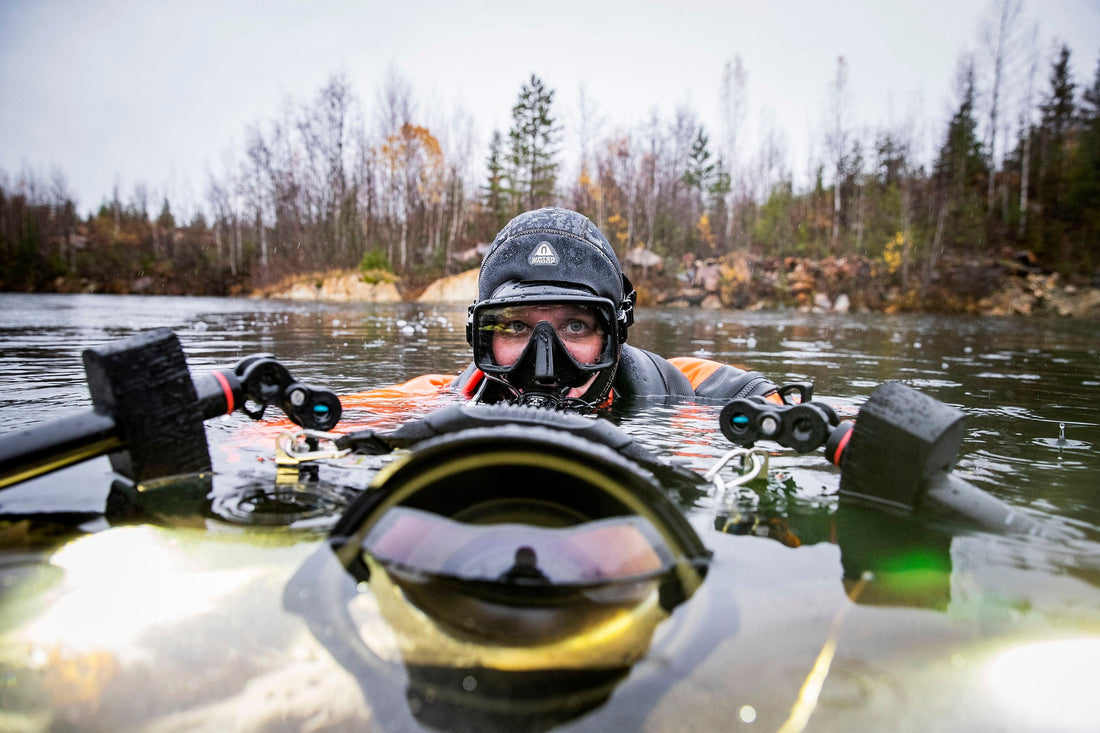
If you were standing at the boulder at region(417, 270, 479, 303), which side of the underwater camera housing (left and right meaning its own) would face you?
back

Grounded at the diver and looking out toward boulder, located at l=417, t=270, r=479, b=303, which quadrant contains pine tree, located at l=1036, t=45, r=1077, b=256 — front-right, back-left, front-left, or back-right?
front-right

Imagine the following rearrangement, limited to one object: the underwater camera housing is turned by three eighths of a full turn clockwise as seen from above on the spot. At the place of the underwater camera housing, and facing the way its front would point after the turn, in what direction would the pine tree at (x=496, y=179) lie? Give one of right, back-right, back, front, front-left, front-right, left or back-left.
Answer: front-right

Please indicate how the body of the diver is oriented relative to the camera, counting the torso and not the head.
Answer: toward the camera

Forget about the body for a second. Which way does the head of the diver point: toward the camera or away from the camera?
toward the camera

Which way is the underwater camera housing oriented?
toward the camera

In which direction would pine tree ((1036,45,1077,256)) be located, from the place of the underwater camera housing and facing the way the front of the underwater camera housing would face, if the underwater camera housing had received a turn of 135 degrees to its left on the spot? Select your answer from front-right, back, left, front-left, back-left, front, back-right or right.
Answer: front

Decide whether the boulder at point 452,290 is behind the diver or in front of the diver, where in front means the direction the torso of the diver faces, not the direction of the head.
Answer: behind
